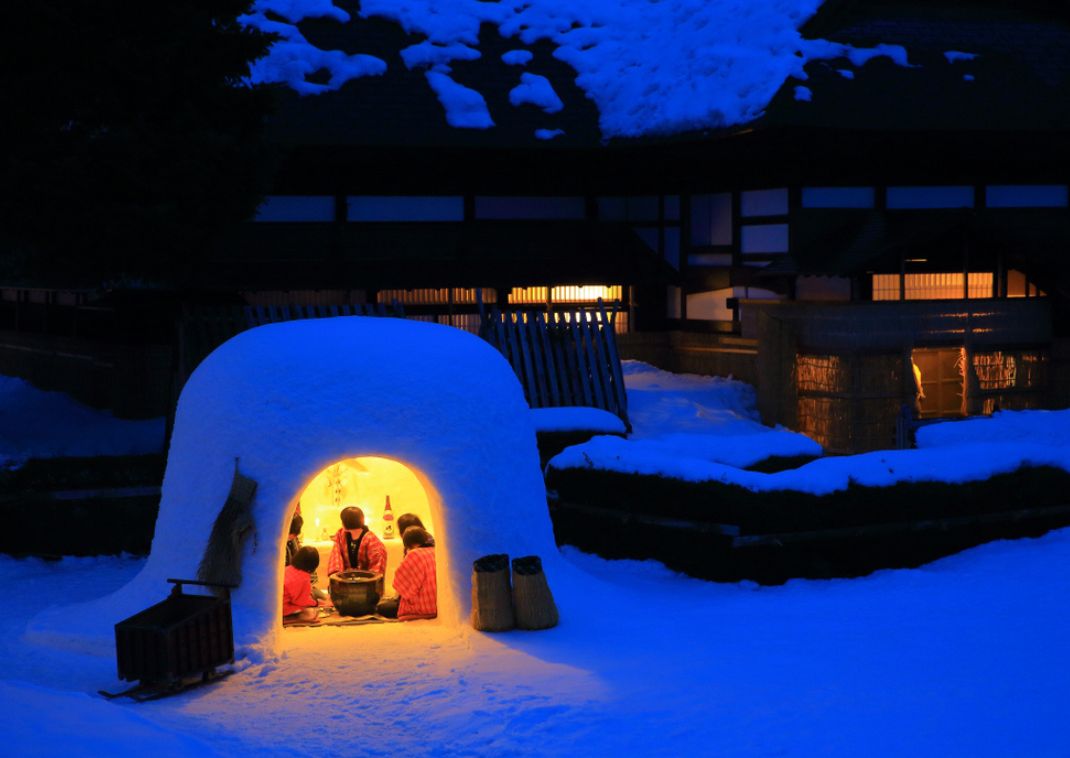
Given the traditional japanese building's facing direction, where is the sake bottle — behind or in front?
in front

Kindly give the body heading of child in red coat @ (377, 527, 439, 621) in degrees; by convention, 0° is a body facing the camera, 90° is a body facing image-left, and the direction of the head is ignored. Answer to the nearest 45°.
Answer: approximately 135°

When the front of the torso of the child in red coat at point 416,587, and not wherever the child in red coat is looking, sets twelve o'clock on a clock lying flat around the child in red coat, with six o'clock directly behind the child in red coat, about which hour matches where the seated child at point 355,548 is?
The seated child is roughly at 12 o'clock from the child in red coat.

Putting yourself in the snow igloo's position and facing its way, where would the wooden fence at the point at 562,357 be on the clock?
The wooden fence is roughly at 7 o'clock from the snow igloo.

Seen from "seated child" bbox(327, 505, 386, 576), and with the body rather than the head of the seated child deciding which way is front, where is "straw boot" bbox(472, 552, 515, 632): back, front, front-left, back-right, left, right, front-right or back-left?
front-left

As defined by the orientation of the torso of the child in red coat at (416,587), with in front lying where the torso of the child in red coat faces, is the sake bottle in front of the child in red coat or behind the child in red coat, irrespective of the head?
in front

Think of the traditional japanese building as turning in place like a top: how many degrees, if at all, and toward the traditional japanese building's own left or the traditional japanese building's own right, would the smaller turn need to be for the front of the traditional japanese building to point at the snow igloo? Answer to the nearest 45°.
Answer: approximately 45° to the traditional japanese building's own right

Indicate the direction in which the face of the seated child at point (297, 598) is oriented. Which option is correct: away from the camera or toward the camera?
away from the camera

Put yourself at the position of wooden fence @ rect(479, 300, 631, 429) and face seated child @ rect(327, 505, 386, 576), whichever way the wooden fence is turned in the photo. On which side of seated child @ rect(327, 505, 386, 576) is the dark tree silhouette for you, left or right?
right

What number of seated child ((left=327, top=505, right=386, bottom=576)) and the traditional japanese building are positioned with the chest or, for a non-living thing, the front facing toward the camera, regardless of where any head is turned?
2

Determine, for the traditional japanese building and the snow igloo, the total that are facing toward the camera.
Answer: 2

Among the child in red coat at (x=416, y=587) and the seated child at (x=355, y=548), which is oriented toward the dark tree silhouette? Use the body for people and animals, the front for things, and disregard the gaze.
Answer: the child in red coat

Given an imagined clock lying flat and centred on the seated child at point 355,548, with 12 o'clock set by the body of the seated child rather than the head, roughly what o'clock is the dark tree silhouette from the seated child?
The dark tree silhouette is roughly at 5 o'clock from the seated child.

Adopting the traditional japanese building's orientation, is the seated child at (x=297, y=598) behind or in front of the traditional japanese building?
in front
